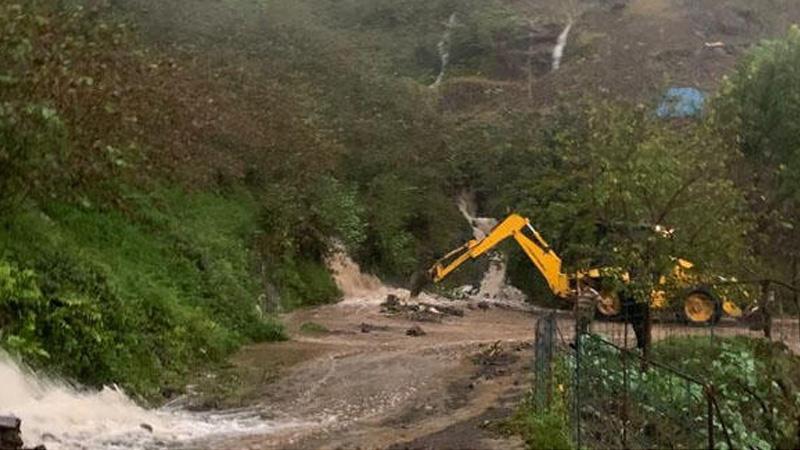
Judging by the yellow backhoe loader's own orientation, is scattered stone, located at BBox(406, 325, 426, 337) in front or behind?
behind

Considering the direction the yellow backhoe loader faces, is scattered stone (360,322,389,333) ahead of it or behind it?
behind

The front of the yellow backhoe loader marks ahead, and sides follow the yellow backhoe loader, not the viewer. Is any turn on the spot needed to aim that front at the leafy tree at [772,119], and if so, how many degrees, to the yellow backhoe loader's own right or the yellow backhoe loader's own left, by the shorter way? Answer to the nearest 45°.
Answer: approximately 45° to the yellow backhoe loader's own left

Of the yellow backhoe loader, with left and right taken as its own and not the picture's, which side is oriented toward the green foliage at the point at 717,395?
right

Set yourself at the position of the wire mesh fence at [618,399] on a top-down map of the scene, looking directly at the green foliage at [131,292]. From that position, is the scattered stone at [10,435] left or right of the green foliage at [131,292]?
left

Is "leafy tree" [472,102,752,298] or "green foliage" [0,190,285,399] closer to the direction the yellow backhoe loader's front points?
the leafy tree

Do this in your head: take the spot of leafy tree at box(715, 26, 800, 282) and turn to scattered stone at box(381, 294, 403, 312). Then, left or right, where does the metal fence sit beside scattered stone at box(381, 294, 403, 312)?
left

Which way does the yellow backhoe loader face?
to the viewer's right

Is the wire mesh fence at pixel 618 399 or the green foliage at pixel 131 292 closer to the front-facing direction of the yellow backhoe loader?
the wire mesh fence

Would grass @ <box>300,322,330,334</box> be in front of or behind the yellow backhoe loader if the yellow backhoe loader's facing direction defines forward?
behind

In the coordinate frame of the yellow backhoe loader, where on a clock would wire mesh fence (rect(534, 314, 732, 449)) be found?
The wire mesh fence is roughly at 3 o'clock from the yellow backhoe loader.
